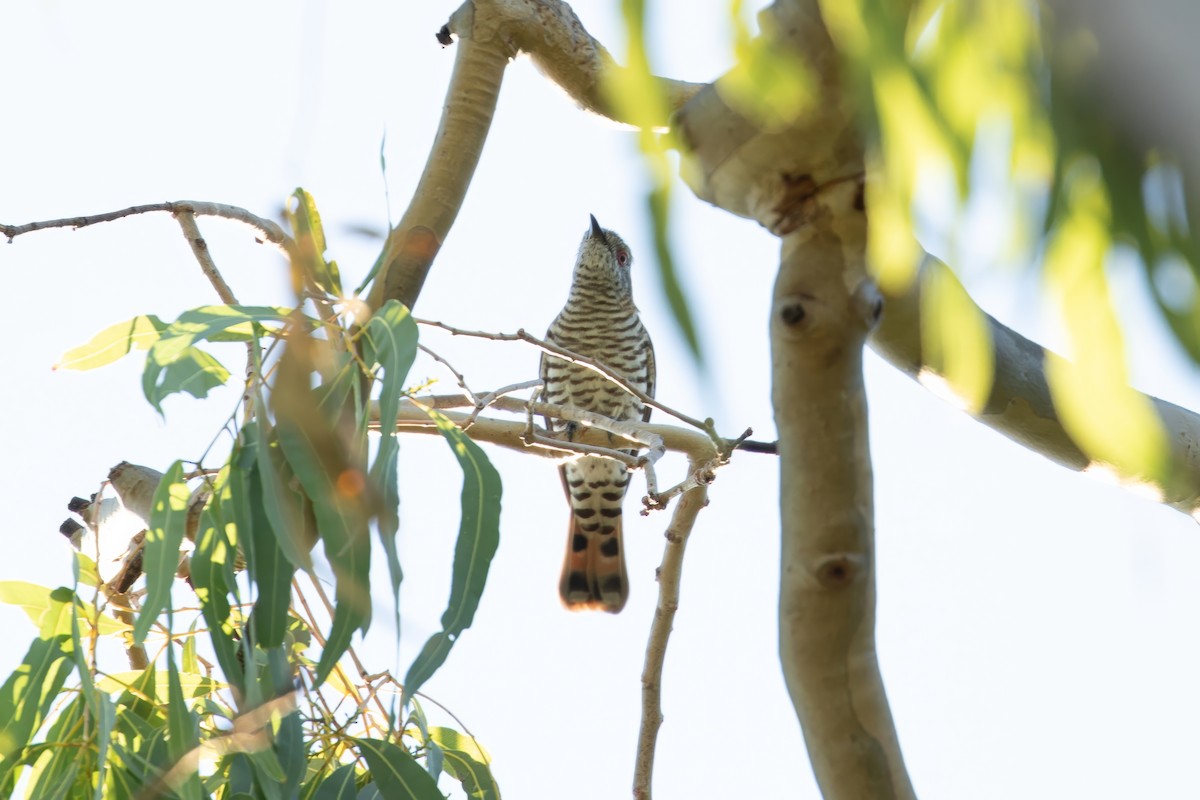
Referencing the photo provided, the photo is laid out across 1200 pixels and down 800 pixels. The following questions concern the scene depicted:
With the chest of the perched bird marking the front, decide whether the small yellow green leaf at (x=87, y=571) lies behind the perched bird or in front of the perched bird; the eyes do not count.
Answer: in front

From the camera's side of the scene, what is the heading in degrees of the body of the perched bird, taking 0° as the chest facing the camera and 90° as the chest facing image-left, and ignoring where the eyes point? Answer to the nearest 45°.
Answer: approximately 0°

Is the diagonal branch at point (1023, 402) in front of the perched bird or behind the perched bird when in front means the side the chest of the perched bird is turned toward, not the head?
in front

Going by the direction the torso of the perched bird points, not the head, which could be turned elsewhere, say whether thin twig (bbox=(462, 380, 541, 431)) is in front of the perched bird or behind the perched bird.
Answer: in front

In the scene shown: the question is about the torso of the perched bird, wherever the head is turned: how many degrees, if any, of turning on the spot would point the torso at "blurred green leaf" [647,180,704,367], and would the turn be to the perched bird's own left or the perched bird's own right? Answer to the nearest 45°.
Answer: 0° — it already faces it
